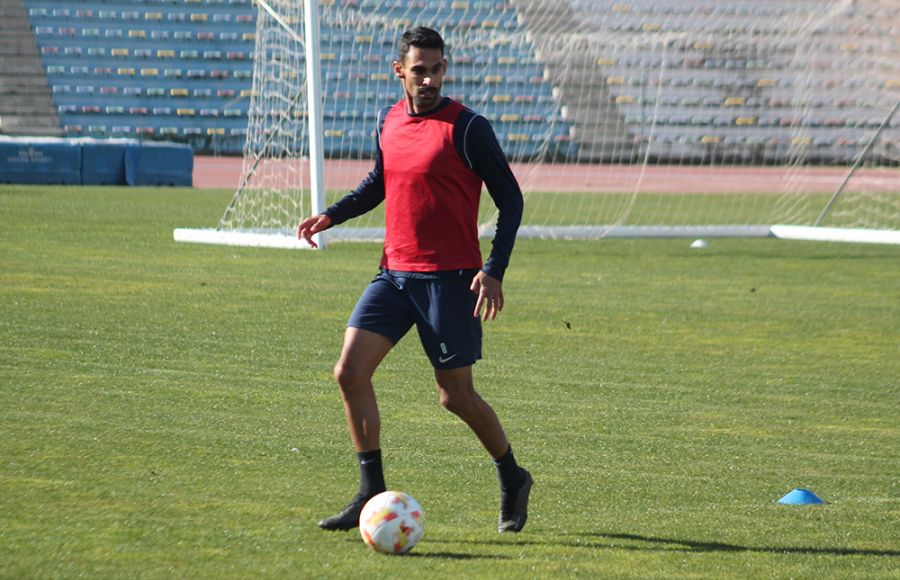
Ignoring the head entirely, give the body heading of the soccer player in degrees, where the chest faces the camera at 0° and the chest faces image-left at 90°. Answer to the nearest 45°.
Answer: approximately 45°

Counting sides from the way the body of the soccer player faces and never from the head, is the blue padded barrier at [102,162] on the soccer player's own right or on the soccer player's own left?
on the soccer player's own right

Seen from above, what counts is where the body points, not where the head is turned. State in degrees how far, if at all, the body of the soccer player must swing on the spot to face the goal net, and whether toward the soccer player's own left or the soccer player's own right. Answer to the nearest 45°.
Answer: approximately 135° to the soccer player's own right

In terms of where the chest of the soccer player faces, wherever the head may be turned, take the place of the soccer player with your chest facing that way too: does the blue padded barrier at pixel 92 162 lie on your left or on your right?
on your right

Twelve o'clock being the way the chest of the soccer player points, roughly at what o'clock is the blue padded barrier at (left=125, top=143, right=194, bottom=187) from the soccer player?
The blue padded barrier is roughly at 4 o'clock from the soccer player.
